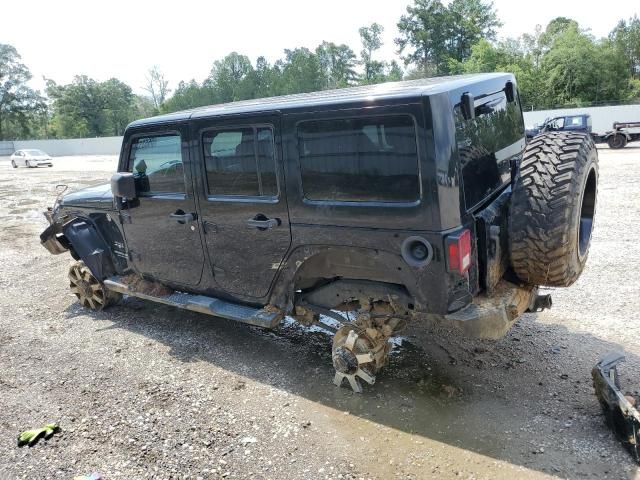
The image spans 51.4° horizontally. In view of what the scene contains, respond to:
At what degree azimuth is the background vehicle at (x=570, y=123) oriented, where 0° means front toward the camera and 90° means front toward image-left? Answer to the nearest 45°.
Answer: approximately 90°

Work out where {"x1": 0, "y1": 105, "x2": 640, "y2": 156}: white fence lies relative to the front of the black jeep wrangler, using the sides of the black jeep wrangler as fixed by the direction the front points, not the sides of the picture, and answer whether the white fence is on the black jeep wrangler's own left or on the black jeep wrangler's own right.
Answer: on the black jeep wrangler's own right

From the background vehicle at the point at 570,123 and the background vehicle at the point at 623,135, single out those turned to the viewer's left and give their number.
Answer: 2

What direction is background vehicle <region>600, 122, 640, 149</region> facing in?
to the viewer's left

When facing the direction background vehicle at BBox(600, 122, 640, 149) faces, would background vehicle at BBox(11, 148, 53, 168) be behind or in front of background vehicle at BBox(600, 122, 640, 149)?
in front

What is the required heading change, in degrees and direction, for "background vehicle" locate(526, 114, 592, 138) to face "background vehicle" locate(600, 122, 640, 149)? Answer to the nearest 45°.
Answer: approximately 135° to its right

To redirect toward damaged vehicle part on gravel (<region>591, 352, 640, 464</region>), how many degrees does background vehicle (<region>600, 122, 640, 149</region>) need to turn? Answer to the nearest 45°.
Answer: approximately 90° to its left

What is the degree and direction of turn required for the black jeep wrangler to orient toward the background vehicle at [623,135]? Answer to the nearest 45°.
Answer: approximately 90° to its right

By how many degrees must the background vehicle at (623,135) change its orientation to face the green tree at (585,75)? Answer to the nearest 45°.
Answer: approximately 90° to its right

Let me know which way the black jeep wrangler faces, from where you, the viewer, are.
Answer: facing away from the viewer and to the left of the viewer

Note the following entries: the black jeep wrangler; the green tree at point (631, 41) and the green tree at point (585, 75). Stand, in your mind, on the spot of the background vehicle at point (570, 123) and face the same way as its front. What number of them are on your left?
1
